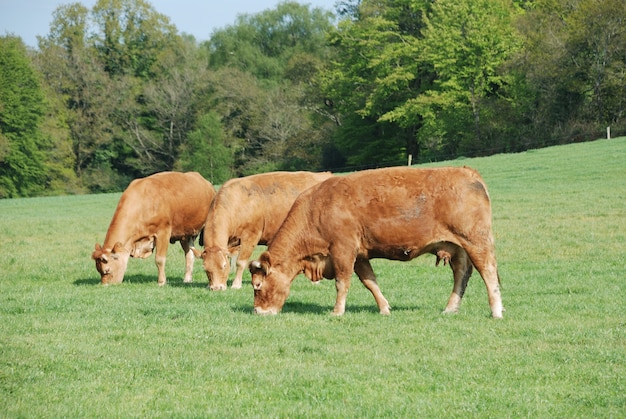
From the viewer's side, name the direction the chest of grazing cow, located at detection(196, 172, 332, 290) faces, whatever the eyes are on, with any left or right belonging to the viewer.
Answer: facing the viewer and to the left of the viewer

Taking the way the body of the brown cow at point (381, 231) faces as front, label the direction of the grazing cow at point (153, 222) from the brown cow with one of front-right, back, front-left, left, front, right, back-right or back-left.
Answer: front-right

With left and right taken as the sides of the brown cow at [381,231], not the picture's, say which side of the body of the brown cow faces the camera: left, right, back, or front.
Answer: left
